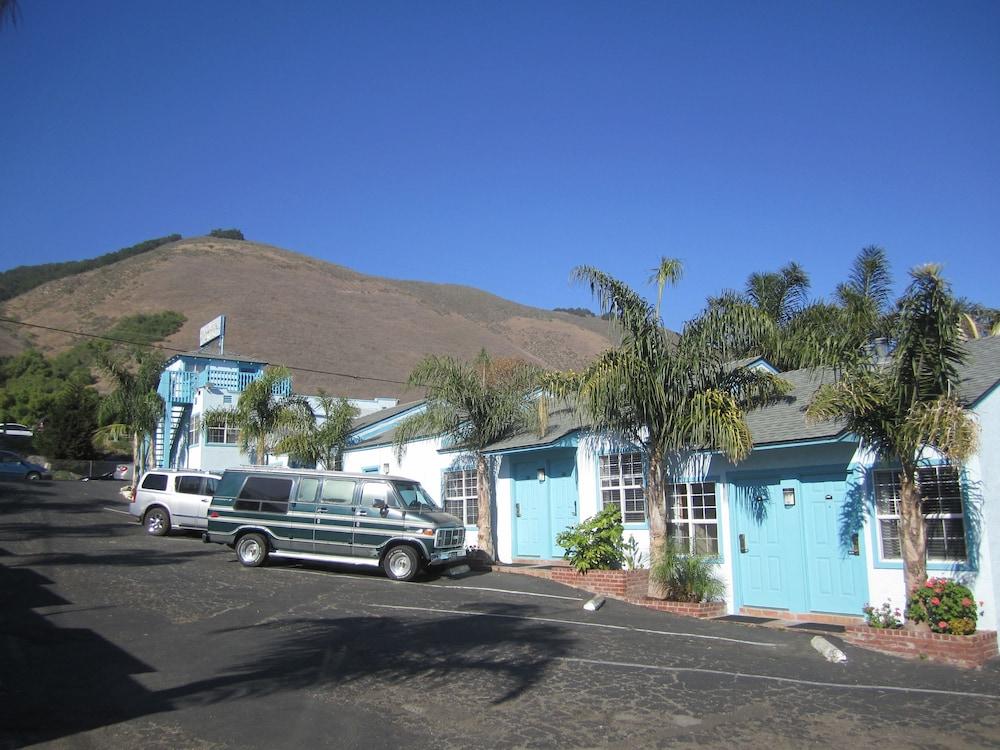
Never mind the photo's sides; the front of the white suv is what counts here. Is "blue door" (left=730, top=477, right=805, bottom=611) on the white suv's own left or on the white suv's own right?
on the white suv's own right

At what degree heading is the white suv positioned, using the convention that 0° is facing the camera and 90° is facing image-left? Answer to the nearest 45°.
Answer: approximately 270°

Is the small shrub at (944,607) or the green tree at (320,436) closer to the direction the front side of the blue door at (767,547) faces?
the small shrub

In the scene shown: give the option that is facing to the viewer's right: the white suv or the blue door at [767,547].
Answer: the white suv

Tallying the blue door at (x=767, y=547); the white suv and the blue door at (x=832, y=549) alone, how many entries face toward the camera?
2

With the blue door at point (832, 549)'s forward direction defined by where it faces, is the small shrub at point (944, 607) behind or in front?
in front

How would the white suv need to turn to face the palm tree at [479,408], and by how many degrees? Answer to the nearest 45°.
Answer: approximately 45° to its right

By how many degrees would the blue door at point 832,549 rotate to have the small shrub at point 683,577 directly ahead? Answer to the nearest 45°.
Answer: approximately 90° to its right

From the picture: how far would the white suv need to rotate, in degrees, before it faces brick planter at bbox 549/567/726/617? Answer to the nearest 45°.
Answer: approximately 45° to its right
